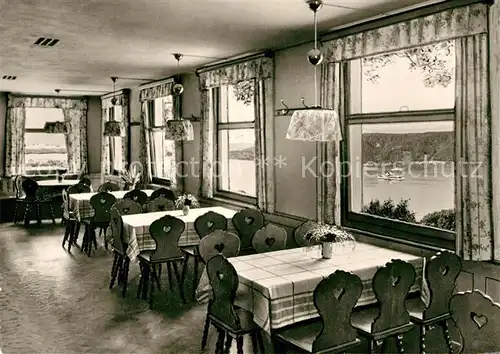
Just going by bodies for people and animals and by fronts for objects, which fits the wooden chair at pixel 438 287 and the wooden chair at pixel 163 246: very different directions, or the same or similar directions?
same or similar directions

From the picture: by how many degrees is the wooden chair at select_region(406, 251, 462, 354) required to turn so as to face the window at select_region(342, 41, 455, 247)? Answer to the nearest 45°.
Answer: approximately 45° to its right

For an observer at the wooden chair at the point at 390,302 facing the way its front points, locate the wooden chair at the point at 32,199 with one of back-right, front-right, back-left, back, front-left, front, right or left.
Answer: front

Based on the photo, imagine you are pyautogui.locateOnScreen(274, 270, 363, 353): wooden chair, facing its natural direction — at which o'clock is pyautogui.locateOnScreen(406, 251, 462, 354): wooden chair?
pyautogui.locateOnScreen(406, 251, 462, 354): wooden chair is roughly at 3 o'clock from pyautogui.locateOnScreen(274, 270, 363, 353): wooden chair.

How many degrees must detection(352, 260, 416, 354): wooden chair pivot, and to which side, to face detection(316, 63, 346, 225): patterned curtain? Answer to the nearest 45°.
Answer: approximately 45° to its right

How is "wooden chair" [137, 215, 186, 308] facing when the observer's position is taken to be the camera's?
facing away from the viewer and to the left of the viewer

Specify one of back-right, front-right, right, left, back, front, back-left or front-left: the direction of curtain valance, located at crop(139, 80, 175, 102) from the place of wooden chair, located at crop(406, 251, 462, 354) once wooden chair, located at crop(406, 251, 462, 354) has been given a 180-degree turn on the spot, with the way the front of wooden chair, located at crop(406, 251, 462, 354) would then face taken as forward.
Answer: back

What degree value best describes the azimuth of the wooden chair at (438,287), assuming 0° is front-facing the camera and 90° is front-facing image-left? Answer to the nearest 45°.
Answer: approximately 135°

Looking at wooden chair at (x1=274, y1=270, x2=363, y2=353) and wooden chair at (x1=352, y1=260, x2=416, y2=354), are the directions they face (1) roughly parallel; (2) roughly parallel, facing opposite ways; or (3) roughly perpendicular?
roughly parallel

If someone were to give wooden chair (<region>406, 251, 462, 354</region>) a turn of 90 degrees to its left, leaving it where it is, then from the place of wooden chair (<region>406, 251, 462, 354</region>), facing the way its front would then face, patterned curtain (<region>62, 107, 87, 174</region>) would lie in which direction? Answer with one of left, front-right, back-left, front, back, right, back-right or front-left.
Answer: right

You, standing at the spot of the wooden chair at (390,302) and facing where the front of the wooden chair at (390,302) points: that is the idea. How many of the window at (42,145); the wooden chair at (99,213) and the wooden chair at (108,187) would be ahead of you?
3
